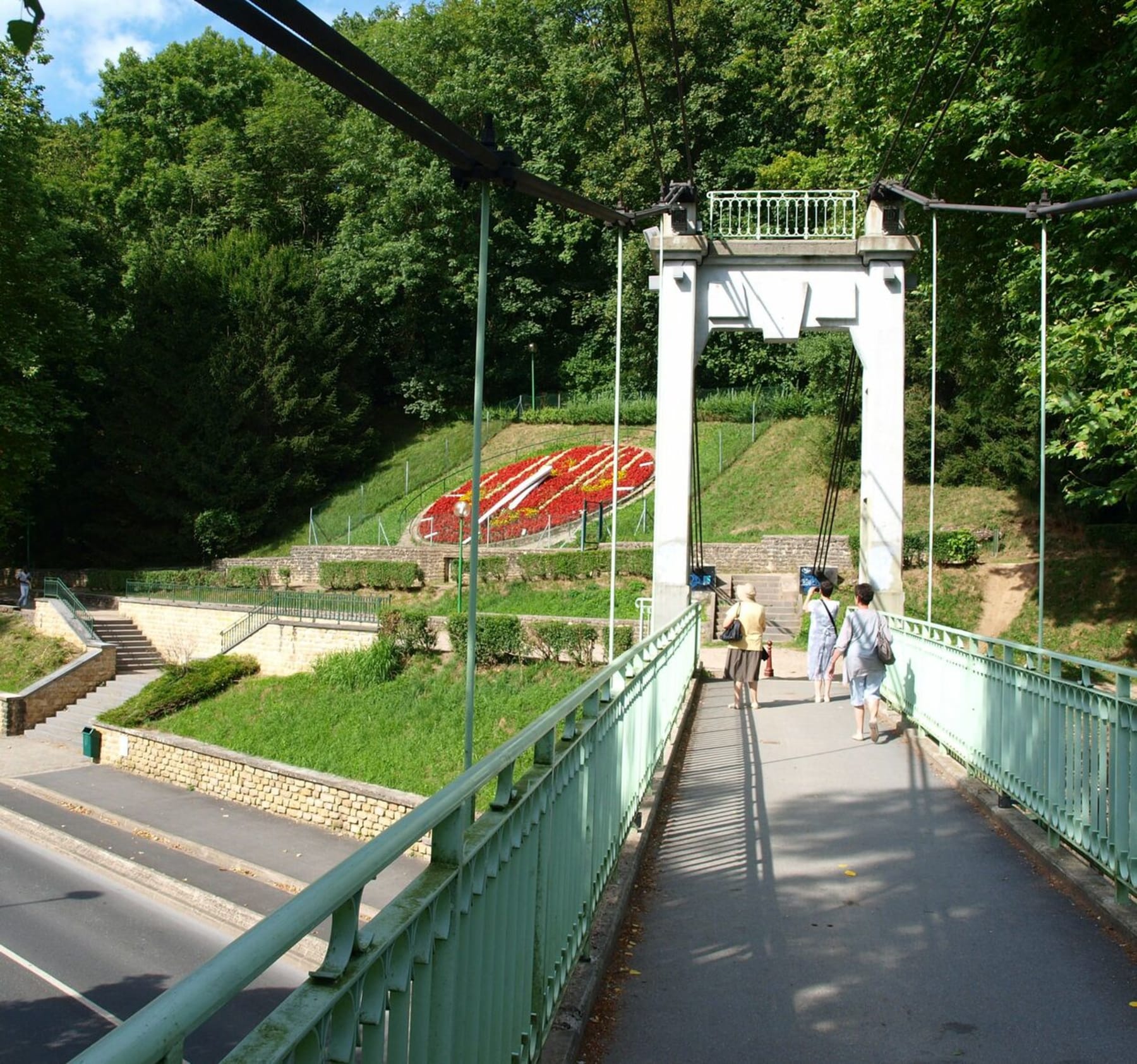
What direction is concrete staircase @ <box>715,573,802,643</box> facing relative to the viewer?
toward the camera

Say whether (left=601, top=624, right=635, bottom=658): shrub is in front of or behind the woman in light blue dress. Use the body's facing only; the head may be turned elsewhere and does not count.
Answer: in front

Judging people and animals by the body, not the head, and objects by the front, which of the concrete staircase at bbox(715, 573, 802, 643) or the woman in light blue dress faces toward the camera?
the concrete staircase

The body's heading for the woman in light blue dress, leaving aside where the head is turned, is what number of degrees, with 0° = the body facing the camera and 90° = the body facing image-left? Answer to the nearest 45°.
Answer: approximately 135°

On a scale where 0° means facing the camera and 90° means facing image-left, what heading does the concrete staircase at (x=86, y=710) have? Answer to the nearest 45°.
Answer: approximately 45°

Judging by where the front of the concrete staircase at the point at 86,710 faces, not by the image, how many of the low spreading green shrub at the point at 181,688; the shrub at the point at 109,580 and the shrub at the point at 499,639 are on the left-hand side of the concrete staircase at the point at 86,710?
2

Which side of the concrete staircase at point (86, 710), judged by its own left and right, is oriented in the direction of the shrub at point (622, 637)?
left

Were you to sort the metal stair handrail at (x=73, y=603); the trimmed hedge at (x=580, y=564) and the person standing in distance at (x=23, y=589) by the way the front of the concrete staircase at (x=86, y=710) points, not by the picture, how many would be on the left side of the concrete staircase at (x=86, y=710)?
1

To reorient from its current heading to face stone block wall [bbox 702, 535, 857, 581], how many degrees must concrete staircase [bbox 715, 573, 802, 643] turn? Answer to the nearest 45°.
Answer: approximately 180°

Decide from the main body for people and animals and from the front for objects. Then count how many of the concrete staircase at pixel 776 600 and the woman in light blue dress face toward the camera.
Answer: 1

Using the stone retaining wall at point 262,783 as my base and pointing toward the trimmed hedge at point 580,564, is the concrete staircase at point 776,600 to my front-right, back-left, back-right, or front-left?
front-right

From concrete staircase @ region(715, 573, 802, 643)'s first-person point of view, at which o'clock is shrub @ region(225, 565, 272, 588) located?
The shrub is roughly at 4 o'clock from the concrete staircase.

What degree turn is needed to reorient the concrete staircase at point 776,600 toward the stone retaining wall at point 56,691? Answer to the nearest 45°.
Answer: approximately 90° to its right

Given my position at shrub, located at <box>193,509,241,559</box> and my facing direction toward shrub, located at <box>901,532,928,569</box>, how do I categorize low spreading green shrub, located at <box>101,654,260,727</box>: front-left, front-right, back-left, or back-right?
front-right

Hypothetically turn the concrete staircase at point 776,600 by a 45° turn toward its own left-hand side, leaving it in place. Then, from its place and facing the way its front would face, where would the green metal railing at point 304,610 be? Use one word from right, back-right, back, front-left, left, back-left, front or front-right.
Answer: back-right

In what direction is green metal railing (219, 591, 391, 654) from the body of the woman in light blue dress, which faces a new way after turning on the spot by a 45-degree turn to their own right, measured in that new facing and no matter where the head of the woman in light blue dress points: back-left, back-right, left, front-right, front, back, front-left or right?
front-left

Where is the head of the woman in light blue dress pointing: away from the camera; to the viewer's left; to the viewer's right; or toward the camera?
away from the camera
